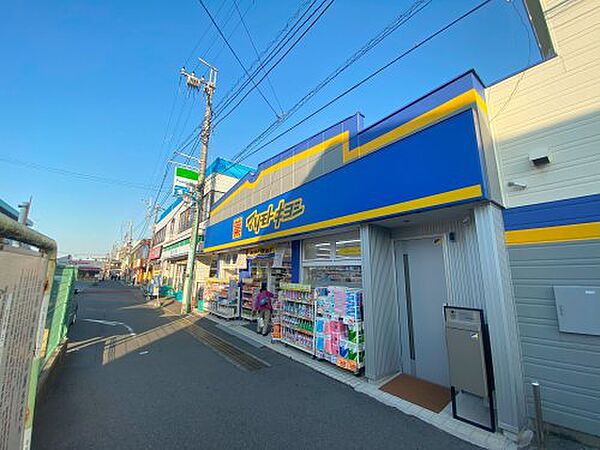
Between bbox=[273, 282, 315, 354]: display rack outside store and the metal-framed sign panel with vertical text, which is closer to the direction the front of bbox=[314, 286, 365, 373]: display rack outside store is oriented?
the metal-framed sign panel with vertical text

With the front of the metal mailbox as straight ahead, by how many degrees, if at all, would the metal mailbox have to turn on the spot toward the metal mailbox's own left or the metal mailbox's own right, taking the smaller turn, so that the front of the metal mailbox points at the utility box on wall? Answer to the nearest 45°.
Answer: approximately 135° to the metal mailbox's own left

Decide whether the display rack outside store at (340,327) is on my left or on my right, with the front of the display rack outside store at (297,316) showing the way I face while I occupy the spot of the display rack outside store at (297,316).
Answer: on my left

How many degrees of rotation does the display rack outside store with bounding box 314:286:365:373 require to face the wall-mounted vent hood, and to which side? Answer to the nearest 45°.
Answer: approximately 90° to its left

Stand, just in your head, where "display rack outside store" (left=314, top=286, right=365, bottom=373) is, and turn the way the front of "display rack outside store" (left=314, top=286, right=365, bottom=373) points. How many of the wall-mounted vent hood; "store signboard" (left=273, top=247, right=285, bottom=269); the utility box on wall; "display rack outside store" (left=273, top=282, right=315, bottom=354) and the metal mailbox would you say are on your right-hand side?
2

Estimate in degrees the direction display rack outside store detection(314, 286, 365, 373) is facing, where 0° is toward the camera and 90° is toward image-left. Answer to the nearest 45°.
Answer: approximately 45°

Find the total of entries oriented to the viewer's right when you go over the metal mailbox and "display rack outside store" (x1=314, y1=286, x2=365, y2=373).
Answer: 0

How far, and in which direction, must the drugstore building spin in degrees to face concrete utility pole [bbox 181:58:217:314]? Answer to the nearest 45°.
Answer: approximately 90° to its right
